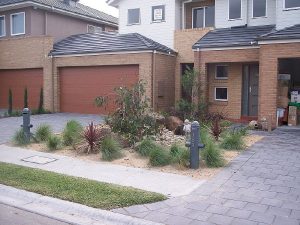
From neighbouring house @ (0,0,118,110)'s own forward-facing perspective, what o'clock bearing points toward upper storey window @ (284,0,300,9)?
The upper storey window is roughly at 9 o'clock from the neighbouring house.

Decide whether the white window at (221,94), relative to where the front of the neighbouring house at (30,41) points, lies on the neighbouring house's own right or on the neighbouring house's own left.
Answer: on the neighbouring house's own left

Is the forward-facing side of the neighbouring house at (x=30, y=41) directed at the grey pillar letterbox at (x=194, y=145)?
no

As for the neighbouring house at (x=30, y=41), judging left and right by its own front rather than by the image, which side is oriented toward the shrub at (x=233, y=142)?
left

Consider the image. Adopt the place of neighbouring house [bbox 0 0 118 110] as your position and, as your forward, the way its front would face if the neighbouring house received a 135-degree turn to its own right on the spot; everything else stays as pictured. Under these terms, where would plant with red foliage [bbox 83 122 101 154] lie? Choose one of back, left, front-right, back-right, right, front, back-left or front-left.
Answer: back

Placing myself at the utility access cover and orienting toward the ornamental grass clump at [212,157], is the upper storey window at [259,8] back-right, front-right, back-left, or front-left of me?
front-left

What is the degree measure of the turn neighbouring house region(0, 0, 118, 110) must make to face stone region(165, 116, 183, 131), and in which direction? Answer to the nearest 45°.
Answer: approximately 90° to its left

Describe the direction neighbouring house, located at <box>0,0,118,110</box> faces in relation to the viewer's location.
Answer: facing the viewer and to the left of the viewer

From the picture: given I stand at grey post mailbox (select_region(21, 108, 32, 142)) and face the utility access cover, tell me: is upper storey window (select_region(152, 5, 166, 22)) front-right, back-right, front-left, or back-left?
back-left

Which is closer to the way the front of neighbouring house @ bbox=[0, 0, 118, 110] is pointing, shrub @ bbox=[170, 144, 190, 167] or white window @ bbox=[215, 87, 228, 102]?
the shrub

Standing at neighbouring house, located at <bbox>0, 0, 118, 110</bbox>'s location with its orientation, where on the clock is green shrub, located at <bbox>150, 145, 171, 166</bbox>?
The green shrub is roughly at 10 o'clock from the neighbouring house.

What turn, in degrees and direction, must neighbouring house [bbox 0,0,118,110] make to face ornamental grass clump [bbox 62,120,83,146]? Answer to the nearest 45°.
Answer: approximately 45° to its left

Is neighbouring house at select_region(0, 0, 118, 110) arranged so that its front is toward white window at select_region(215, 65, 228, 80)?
no

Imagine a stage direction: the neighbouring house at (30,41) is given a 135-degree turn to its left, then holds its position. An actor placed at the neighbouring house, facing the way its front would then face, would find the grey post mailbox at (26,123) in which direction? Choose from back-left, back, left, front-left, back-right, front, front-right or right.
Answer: right

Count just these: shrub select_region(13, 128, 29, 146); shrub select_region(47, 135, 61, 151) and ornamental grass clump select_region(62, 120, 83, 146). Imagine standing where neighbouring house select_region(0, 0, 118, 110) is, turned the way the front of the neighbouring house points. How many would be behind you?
0

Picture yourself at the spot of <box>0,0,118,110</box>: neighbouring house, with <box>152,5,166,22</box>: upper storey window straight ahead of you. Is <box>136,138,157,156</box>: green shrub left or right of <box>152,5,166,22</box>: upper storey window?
right

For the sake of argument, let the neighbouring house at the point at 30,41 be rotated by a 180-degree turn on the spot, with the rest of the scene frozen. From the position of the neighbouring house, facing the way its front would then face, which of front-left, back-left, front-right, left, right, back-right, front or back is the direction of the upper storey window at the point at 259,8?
right

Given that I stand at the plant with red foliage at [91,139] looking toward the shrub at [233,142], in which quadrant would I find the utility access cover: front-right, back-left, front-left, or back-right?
back-right

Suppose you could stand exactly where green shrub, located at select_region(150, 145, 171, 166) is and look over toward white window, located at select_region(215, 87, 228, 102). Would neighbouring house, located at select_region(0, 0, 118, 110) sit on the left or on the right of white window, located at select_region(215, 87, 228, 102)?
left

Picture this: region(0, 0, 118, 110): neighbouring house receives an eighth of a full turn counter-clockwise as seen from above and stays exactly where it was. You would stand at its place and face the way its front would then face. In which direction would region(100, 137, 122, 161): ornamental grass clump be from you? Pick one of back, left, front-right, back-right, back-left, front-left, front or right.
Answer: front
